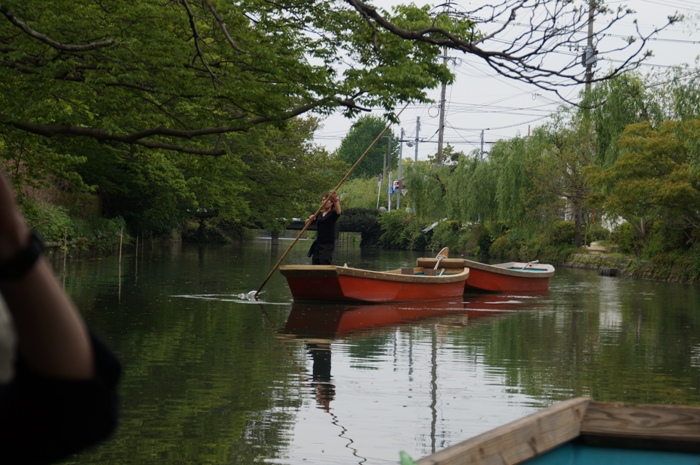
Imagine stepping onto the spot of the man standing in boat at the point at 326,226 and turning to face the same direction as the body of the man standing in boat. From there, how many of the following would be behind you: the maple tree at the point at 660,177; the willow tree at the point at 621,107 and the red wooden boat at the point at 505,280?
3

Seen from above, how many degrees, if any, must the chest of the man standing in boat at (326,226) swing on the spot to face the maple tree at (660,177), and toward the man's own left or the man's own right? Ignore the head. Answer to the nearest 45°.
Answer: approximately 180°

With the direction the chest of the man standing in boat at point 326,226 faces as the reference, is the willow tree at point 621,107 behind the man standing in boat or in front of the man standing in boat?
behind
